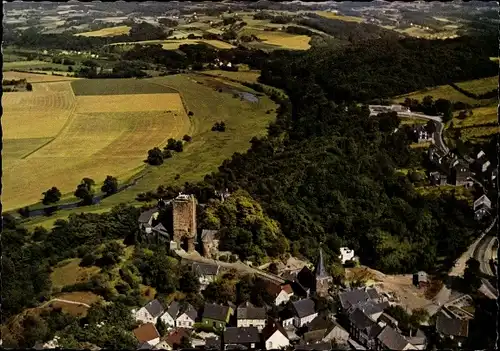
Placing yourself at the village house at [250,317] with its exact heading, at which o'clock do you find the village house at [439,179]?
the village house at [439,179] is roughly at 8 o'clock from the village house at [250,317].

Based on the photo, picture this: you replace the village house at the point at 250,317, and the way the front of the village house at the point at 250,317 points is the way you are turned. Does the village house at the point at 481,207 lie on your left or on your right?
on your left

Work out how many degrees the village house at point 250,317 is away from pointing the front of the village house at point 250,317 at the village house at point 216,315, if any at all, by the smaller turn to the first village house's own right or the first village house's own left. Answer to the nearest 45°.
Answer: approximately 90° to the first village house's own right

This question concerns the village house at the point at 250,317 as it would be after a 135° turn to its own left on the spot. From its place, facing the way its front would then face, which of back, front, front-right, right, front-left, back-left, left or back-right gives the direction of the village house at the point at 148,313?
back-left

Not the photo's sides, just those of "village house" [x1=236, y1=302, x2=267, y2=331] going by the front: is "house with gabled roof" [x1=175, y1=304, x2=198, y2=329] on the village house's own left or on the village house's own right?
on the village house's own right

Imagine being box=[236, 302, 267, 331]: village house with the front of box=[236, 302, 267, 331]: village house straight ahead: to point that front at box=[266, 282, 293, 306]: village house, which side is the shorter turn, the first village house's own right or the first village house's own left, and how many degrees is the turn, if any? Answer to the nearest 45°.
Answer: approximately 135° to the first village house's own left

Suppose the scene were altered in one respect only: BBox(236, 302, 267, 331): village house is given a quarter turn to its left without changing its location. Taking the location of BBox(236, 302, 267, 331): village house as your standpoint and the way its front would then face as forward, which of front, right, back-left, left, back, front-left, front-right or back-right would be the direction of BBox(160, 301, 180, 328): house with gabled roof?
back

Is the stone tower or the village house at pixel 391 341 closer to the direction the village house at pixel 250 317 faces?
the village house

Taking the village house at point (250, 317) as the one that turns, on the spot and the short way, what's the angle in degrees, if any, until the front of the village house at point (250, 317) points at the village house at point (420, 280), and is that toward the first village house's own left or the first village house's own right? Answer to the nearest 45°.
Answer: approximately 90° to the first village house's own left

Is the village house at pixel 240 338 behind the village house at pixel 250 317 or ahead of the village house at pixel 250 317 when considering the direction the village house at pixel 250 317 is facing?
ahead

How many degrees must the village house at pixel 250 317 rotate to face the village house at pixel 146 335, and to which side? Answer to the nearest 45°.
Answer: approximately 45° to its right

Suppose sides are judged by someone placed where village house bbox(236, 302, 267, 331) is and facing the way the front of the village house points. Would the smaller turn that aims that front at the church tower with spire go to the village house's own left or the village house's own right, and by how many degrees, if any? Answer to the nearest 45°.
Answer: approximately 135° to the village house's own left

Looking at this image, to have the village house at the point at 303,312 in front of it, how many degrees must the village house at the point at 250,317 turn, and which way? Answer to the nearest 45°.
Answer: approximately 90° to its left

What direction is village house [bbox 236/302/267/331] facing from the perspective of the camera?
toward the camera

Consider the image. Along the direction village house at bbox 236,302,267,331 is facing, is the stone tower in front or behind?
behind

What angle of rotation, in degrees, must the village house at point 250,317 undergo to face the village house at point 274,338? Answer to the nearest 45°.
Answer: approximately 45° to its left

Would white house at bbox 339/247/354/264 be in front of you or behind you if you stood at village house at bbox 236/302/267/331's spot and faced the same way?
behind
